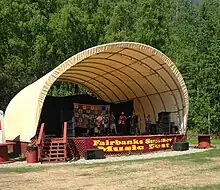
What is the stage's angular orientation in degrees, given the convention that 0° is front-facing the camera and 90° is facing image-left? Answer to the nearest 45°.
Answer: approximately 315°

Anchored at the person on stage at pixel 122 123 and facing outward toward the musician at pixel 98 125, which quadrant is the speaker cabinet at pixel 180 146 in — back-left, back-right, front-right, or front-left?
back-left

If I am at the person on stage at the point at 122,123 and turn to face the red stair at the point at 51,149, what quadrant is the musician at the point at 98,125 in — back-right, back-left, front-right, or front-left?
front-right

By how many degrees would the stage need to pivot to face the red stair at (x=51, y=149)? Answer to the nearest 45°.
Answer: approximately 90° to its right

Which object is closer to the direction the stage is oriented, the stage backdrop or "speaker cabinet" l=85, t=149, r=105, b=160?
the speaker cabinet
